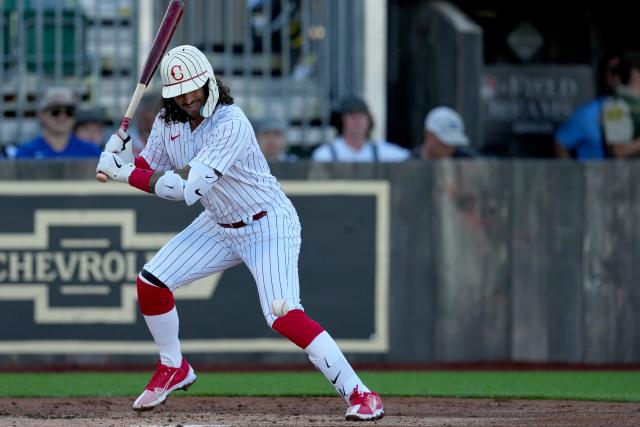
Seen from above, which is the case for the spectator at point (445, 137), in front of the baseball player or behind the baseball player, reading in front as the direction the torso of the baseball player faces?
behind

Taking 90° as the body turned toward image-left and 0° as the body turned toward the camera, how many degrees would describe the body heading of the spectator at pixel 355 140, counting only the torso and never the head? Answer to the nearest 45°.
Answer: approximately 0°

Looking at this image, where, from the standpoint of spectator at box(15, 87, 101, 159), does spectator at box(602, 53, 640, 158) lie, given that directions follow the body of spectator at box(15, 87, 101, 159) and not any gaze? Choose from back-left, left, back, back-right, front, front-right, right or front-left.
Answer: left

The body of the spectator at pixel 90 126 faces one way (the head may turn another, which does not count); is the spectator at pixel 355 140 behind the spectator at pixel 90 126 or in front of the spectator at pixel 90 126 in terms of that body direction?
in front

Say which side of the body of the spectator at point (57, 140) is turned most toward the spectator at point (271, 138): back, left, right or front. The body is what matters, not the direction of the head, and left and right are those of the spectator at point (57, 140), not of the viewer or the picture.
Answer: left
